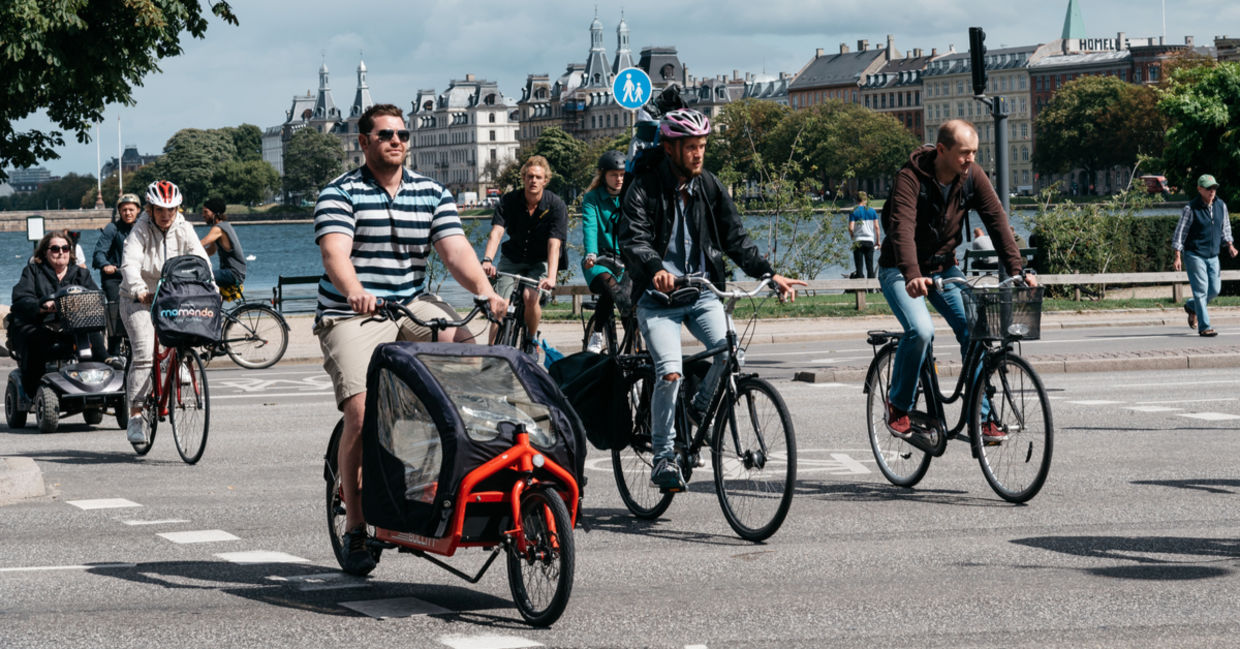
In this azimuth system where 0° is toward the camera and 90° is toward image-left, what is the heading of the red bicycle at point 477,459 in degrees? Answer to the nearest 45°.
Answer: approximately 315°

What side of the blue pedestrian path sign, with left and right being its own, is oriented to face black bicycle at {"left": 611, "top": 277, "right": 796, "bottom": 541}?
front

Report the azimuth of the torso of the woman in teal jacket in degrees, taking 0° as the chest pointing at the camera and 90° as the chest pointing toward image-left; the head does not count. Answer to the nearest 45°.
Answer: approximately 315°

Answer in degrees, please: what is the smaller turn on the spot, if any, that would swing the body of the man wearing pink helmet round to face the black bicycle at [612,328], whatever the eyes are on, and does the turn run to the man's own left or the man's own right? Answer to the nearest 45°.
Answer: approximately 135° to the man's own left

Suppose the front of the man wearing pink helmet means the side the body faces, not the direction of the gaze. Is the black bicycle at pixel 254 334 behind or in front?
behind

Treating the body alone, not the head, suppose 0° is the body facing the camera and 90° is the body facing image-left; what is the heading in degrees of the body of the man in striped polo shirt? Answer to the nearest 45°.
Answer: approximately 315°

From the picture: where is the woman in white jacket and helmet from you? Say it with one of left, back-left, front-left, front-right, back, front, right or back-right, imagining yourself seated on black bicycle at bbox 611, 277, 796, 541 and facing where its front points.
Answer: back

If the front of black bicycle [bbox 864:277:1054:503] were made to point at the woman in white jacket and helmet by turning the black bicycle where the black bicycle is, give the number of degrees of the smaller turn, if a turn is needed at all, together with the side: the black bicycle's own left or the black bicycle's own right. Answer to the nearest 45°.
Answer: approximately 135° to the black bicycle's own right

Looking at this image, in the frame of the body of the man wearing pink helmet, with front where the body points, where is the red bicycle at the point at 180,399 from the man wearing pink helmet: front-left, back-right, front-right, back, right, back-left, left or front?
back

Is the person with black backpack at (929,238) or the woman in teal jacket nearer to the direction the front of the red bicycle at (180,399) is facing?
the person with black backpack

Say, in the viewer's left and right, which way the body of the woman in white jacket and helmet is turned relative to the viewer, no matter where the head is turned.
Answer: facing the viewer and to the right of the viewer

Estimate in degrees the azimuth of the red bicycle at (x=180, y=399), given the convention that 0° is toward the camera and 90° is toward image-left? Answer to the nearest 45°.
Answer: approximately 315°

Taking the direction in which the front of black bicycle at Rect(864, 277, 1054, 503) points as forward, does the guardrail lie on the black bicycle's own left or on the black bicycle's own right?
on the black bicycle's own left

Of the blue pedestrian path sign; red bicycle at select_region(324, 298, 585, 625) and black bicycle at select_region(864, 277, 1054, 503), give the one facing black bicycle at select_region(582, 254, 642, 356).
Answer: the blue pedestrian path sign

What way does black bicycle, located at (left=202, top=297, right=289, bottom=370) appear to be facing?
to the viewer's left

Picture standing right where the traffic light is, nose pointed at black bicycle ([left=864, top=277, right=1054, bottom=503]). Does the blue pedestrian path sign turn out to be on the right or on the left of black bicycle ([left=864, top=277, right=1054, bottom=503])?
right

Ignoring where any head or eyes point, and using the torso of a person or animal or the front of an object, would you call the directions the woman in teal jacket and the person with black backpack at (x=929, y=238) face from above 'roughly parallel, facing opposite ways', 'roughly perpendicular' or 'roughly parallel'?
roughly parallel

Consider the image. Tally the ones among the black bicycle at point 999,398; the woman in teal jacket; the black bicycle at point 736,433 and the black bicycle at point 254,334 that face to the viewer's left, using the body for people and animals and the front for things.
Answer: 1

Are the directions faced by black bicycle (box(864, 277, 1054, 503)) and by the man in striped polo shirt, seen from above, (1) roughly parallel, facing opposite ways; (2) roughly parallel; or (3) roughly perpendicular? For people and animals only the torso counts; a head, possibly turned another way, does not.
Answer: roughly parallel

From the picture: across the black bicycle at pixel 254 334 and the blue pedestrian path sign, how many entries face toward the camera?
1

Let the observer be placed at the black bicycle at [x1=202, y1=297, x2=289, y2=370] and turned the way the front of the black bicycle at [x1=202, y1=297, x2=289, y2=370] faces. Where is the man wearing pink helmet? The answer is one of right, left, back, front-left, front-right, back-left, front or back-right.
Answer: left
